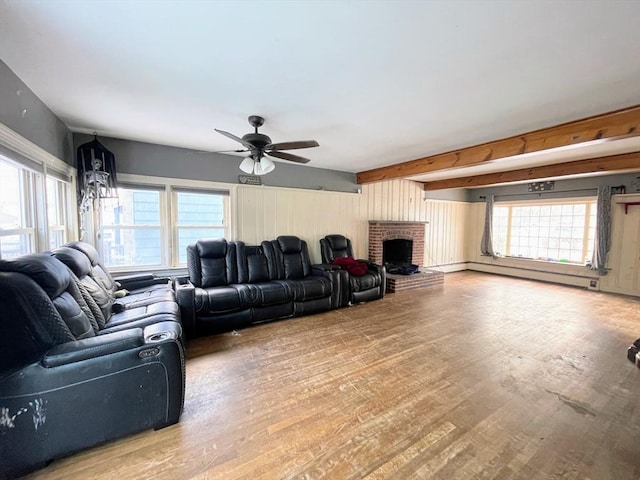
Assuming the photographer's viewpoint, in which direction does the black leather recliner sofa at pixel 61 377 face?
facing to the right of the viewer

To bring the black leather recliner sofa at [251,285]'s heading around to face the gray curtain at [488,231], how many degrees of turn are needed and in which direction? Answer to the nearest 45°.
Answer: approximately 45° to its left

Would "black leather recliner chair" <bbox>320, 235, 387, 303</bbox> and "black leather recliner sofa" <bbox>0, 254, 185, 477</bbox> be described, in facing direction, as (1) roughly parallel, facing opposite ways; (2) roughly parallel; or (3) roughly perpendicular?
roughly perpendicular

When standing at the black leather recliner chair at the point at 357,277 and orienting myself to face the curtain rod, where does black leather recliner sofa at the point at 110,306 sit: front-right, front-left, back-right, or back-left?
back-right

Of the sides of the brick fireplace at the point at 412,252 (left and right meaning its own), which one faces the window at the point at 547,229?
left

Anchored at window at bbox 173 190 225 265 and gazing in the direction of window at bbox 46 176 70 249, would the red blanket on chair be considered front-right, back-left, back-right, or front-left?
back-left

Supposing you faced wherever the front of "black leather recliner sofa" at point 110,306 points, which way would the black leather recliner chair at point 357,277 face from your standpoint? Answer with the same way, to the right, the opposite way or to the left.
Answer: to the right

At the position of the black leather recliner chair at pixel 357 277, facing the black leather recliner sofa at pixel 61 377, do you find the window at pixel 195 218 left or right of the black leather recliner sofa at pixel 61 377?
right

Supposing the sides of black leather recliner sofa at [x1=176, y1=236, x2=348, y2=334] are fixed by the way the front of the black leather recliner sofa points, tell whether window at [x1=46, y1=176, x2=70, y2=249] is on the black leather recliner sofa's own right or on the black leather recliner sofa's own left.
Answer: on the black leather recliner sofa's own right

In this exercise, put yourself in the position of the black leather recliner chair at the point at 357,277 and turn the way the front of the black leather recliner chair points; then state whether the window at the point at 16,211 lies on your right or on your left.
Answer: on your right

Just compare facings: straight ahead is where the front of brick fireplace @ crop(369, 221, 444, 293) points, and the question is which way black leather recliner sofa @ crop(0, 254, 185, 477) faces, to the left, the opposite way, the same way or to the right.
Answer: to the left

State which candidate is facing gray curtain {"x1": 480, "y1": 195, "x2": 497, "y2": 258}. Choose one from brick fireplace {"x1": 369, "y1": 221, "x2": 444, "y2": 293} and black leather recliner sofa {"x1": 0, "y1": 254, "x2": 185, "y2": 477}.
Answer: the black leather recliner sofa
